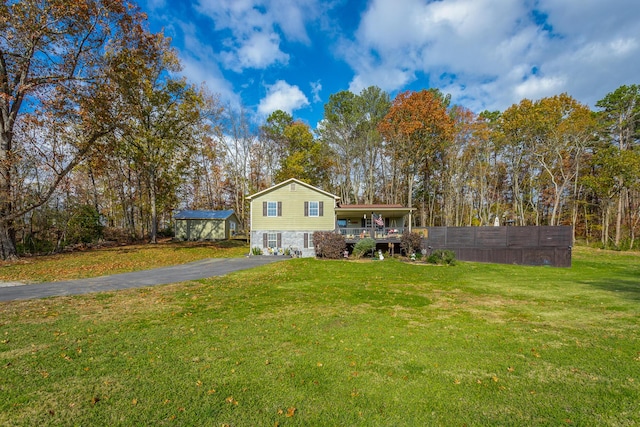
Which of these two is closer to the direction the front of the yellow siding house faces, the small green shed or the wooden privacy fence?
the wooden privacy fence

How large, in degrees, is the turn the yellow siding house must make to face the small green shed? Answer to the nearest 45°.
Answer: approximately 135° to its right

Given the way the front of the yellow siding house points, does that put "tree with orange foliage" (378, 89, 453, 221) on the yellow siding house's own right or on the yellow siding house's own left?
on the yellow siding house's own left

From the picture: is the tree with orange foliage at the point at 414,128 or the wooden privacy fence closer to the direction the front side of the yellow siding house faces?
the wooden privacy fence

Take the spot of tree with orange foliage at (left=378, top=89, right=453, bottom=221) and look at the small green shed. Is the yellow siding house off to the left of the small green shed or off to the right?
left

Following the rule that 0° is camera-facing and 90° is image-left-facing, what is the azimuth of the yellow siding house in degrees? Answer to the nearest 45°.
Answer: approximately 0°

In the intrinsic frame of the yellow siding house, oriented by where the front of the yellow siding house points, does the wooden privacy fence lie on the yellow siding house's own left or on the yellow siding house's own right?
on the yellow siding house's own left
